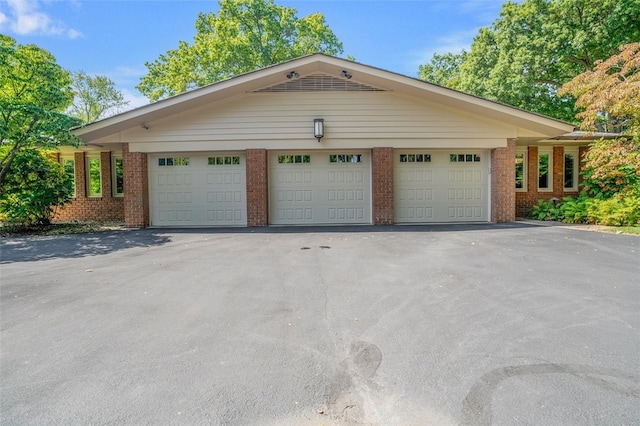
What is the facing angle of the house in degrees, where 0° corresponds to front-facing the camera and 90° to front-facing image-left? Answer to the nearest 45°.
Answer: approximately 0°

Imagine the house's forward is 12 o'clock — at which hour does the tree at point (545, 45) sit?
The tree is roughly at 8 o'clock from the house.

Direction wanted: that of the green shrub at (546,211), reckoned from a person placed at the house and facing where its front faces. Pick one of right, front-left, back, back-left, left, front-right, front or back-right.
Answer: left

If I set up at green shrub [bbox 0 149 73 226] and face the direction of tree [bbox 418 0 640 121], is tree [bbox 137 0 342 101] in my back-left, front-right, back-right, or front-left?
front-left

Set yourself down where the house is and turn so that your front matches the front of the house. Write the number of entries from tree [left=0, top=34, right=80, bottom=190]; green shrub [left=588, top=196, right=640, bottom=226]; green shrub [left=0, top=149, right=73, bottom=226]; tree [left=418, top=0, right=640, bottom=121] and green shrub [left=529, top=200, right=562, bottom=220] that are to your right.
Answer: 2

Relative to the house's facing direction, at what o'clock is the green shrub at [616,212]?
The green shrub is roughly at 9 o'clock from the house.

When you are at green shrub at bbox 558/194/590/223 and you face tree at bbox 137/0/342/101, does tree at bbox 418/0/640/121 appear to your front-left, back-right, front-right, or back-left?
front-right

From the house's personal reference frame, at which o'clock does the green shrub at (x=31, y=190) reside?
The green shrub is roughly at 3 o'clock from the house.

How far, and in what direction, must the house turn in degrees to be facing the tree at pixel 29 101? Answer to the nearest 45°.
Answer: approximately 90° to its right

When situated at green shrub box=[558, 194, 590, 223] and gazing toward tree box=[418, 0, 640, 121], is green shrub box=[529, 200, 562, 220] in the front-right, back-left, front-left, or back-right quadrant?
front-left

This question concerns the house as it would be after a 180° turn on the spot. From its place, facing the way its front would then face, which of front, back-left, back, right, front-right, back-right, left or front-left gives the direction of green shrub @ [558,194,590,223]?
right
